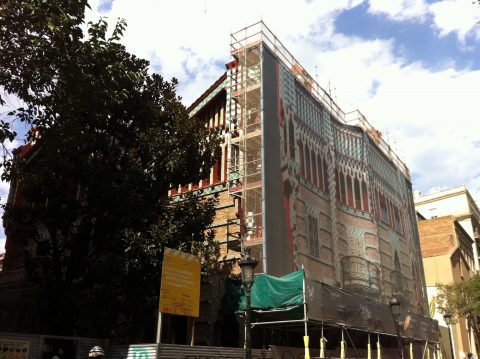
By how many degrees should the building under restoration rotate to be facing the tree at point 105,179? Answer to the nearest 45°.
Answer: approximately 90° to its right

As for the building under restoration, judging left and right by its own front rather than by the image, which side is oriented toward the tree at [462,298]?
left

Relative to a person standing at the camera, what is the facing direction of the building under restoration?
facing the viewer and to the right of the viewer

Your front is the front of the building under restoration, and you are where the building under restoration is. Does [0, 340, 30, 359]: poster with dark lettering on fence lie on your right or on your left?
on your right

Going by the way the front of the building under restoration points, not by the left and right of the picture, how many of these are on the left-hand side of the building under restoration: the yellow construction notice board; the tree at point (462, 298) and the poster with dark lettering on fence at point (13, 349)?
1
